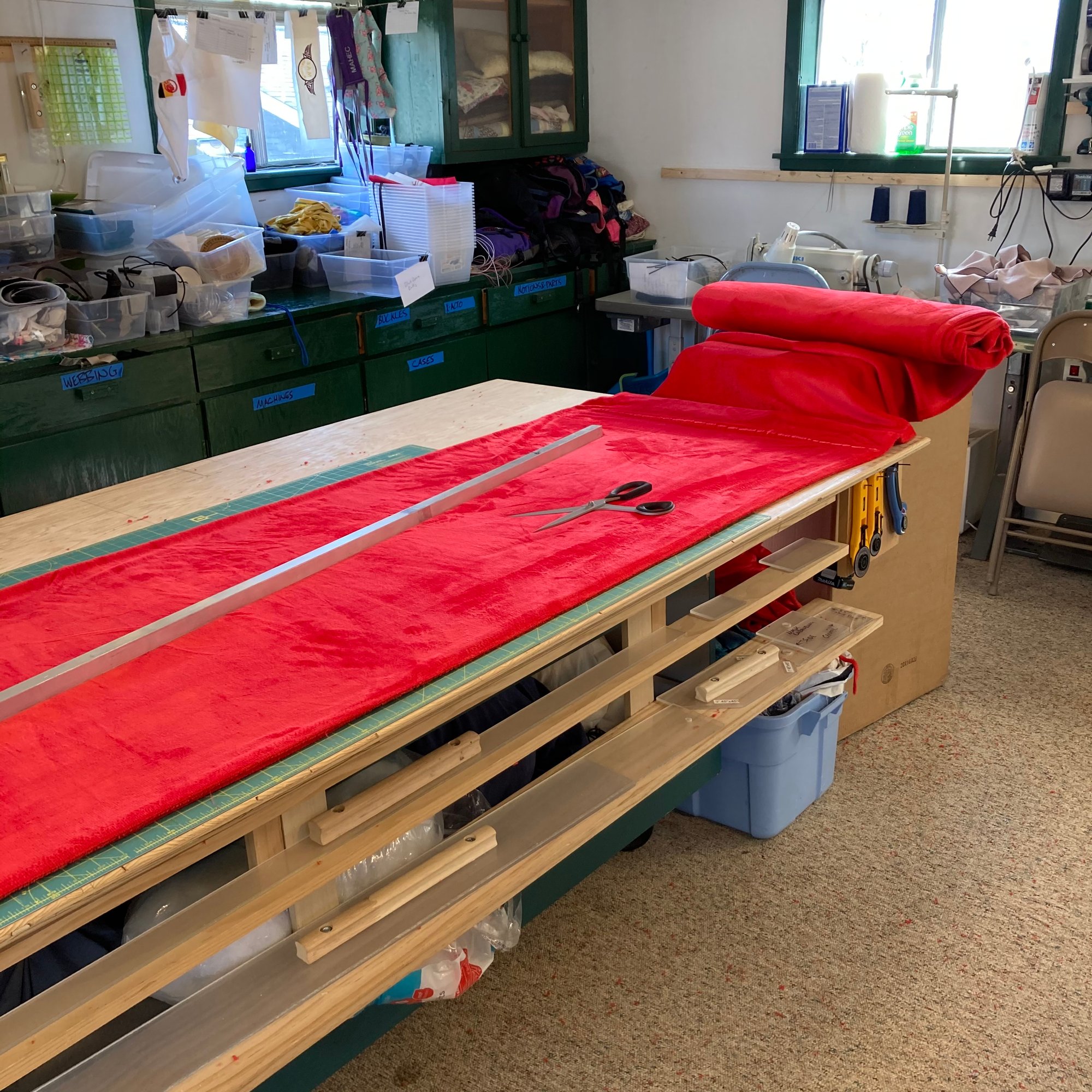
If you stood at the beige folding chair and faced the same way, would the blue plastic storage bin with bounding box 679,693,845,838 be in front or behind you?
in front

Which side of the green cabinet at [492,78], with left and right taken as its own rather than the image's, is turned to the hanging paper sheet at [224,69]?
right

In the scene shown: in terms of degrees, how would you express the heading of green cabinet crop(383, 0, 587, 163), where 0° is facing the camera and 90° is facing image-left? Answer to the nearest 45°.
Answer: approximately 315°

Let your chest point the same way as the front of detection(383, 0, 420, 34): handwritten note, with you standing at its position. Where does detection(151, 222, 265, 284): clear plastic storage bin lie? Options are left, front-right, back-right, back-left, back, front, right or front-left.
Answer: front-right

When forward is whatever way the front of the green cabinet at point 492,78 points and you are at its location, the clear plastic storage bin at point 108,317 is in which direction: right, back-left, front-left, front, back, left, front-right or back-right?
right

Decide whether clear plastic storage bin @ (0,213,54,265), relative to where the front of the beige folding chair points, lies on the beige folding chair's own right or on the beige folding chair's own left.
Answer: on the beige folding chair's own right

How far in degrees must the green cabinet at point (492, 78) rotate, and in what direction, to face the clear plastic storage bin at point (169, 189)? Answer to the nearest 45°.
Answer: approximately 90° to its right

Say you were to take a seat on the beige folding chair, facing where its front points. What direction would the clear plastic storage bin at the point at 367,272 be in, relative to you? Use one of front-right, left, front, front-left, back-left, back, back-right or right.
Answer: right

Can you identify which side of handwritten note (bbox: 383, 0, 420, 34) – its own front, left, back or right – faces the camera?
front

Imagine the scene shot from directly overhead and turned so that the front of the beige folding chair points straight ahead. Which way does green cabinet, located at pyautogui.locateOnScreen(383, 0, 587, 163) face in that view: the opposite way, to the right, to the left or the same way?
to the left

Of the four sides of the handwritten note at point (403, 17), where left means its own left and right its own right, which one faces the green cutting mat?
front

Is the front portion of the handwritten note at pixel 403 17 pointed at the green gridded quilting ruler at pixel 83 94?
no

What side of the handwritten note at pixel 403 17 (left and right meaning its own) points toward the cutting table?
front

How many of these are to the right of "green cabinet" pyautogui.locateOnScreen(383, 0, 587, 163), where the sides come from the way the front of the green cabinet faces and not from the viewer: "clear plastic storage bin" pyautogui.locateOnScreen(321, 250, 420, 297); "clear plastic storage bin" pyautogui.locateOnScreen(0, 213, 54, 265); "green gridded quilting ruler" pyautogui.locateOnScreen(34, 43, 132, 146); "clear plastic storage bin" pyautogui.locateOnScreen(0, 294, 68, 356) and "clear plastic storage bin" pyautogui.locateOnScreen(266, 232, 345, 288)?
5

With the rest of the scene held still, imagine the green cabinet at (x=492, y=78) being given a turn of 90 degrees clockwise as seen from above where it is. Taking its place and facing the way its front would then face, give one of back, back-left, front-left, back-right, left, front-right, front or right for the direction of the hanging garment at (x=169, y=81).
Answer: front

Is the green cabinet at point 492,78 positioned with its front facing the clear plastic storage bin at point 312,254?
no

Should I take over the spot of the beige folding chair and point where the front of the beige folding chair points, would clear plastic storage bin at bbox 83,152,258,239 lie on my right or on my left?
on my right

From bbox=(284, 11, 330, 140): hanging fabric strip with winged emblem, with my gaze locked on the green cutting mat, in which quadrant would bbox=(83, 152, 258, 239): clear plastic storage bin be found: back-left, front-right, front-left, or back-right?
front-right
